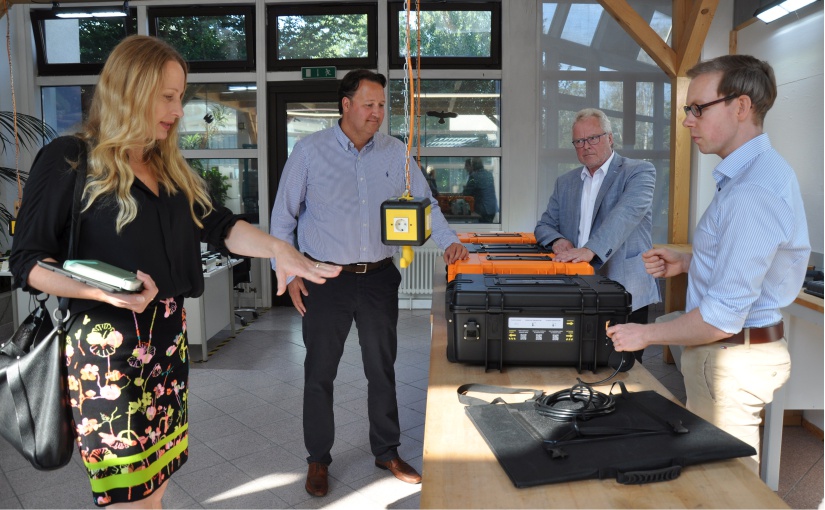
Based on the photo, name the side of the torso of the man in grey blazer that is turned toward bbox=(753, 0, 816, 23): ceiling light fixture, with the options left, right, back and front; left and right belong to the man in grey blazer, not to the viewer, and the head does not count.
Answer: back

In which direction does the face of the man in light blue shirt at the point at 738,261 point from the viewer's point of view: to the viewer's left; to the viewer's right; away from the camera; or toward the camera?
to the viewer's left

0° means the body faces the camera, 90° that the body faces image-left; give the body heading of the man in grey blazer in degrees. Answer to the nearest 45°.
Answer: approximately 45°

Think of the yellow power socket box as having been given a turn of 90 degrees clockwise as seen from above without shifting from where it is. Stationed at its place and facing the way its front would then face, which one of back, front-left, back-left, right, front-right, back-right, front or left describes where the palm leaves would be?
front-right

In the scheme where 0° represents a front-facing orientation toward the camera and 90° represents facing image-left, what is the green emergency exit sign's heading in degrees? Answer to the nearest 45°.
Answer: approximately 0°

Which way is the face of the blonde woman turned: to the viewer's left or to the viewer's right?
to the viewer's right

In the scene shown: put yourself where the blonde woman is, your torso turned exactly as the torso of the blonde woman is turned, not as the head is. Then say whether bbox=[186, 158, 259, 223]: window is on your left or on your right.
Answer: on your left

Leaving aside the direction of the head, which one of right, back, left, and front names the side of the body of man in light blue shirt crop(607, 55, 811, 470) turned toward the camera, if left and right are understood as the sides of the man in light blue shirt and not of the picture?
left

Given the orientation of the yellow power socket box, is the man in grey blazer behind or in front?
behind

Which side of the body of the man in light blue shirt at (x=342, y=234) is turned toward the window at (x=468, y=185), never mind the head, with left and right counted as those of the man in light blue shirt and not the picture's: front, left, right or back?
back
